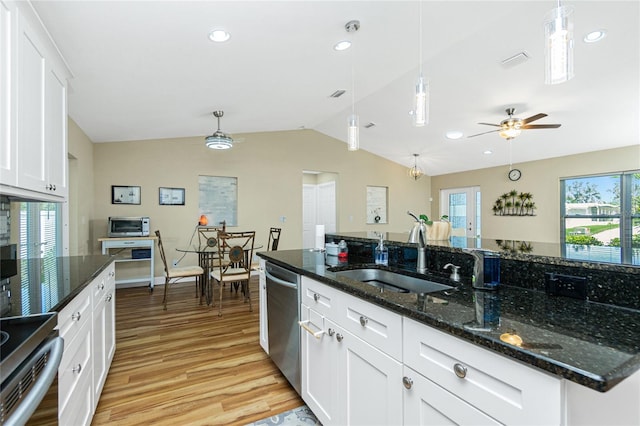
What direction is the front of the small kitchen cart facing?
toward the camera

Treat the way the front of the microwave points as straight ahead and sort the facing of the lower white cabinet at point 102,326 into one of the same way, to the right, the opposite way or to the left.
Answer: to the left

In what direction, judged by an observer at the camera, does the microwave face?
facing the viewer

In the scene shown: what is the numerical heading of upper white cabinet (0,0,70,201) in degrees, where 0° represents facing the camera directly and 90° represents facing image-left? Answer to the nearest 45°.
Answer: approximately 270°

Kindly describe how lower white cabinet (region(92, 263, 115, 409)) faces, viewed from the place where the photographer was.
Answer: facing to the right of the viewer

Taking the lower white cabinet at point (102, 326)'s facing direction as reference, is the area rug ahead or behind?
ahead

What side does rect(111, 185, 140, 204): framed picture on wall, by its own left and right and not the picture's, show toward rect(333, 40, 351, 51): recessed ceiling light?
front

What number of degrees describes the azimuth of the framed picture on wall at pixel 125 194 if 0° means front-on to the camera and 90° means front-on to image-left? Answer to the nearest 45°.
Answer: approximately 0°

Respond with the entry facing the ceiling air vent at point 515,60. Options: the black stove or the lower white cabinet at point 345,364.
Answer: the black stove

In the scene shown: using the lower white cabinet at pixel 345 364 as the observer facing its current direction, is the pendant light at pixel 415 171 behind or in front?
behind

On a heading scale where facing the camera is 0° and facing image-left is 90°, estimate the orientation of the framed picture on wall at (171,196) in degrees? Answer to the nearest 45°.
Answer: approximately 0°

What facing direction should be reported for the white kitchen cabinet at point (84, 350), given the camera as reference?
facing to the right of the viewer

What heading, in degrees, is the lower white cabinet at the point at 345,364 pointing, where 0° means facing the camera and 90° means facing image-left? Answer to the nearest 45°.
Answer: approximately 45°

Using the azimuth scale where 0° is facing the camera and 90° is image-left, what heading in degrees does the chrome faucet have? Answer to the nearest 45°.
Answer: approximately 45°

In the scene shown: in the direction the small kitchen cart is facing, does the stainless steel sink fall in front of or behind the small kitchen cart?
in front

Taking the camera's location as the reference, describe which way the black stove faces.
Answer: facing to the right of the viewer
